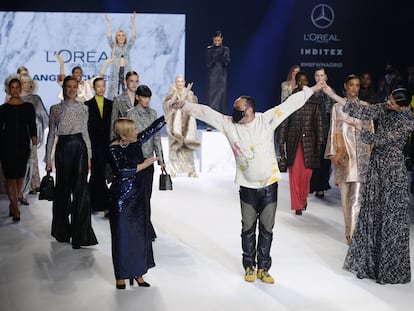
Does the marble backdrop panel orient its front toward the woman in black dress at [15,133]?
yes

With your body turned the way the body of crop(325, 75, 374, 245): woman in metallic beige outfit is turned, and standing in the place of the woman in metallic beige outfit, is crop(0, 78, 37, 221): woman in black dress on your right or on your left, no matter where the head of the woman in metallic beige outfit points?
on your right

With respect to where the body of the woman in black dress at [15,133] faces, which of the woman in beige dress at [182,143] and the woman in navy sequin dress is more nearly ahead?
the woman in navy sequin dress

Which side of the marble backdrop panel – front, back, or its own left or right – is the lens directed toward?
front

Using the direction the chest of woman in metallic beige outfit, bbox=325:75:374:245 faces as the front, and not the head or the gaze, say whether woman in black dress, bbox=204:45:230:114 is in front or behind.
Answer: behind

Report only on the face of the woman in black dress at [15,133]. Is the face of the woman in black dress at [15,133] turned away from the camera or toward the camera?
toward the camera

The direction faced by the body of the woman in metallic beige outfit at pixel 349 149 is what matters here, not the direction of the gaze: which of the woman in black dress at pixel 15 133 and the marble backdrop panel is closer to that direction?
the woman in black dress

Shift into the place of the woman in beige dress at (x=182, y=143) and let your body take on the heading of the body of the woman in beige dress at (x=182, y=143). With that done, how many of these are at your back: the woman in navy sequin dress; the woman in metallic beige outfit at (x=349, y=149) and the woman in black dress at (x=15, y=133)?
0

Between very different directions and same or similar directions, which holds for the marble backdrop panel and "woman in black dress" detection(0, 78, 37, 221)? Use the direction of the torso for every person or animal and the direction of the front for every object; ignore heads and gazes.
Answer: same or similar directions

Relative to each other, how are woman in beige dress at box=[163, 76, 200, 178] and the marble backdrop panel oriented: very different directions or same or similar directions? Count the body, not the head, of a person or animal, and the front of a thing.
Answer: same or similar directions

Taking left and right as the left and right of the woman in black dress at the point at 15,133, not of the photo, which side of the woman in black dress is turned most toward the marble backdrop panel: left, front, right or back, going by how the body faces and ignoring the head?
back

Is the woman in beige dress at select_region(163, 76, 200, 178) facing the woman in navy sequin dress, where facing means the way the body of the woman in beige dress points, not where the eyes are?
yes

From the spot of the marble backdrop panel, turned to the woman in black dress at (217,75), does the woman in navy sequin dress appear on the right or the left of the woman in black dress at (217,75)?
right

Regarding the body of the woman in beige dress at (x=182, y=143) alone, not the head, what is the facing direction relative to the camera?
toward the camera
